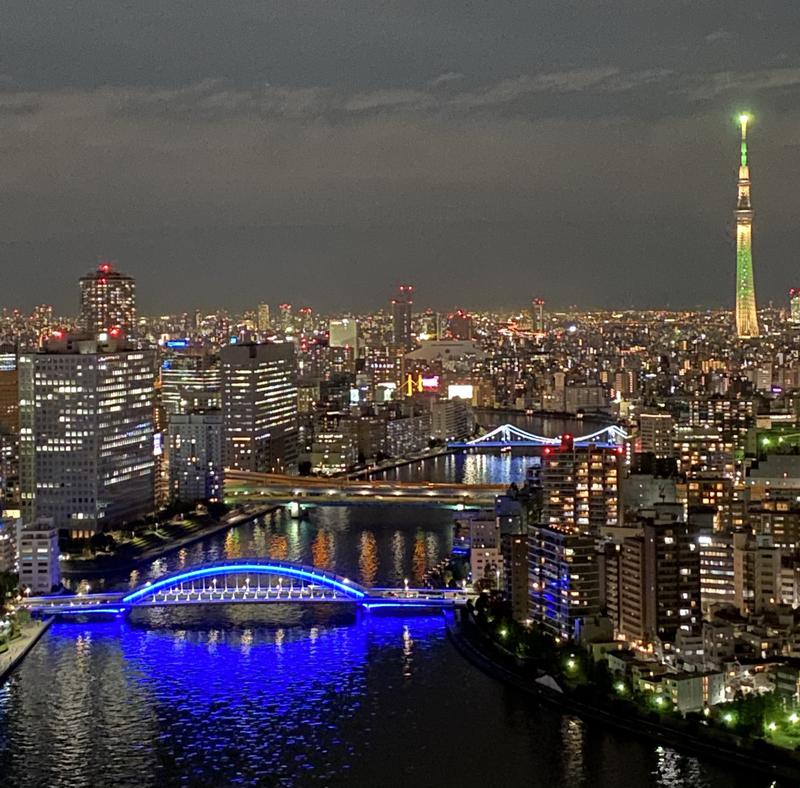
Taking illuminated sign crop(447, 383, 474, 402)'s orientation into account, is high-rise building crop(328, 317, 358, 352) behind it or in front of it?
behind

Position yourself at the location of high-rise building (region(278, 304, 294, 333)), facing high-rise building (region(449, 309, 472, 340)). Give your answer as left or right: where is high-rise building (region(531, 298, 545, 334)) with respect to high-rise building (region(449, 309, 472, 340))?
left

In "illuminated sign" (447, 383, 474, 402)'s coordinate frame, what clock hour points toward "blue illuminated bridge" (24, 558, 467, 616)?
The blue illuminated bridge is roughly at 12 o'clock from the illuminated sign.

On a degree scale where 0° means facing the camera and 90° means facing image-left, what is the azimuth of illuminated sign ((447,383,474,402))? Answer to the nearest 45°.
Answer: approximately 0°

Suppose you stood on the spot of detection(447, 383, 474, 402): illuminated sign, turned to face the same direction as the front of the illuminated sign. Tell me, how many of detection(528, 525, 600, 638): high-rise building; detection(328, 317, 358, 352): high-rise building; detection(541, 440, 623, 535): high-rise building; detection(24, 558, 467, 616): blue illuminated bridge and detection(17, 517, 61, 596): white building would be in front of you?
4

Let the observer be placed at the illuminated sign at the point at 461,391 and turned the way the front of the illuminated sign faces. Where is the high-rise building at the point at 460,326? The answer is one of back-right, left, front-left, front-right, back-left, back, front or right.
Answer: back

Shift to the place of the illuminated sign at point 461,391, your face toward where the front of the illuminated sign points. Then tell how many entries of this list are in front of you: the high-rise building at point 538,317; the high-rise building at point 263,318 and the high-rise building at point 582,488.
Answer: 1

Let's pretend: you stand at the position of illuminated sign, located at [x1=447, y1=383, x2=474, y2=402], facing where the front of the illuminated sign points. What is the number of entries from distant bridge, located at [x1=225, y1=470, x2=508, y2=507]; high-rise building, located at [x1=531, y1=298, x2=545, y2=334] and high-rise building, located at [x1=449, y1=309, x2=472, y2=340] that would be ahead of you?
1

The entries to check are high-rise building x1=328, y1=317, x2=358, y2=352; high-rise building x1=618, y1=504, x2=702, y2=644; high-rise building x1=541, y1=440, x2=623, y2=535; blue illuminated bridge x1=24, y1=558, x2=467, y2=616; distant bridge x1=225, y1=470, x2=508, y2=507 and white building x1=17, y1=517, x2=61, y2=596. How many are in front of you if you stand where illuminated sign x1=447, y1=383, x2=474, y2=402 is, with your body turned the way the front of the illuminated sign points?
5

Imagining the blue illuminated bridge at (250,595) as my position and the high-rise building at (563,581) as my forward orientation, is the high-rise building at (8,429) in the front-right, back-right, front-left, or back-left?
back-left

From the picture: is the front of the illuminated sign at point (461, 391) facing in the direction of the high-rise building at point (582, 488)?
yes

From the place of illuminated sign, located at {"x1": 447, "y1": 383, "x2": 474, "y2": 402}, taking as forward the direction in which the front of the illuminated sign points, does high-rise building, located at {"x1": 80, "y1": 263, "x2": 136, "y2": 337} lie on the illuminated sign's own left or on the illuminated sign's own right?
on the illuminated sign's own right
